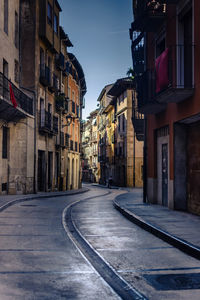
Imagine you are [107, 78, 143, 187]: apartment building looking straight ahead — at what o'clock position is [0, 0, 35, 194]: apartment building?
[0, 0, 35, 194]: apartment building is roughly at 11 o'clock from [107, 78, 143, 187]: apartment building.

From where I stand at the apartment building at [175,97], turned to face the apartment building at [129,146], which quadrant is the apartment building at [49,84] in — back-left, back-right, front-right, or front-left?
front-left

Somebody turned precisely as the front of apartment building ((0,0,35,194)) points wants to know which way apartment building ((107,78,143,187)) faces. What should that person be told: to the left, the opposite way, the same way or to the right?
to the right

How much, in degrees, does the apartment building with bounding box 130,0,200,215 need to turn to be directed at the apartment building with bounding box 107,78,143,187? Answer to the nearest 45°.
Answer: approximately 135° to its right

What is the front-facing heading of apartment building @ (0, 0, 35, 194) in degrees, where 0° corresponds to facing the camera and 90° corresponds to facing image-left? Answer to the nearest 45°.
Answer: approximately 315°

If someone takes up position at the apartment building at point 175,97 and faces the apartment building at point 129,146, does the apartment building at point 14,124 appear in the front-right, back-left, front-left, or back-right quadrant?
front-left

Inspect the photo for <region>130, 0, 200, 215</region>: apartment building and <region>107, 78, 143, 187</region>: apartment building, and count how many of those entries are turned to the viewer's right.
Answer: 0

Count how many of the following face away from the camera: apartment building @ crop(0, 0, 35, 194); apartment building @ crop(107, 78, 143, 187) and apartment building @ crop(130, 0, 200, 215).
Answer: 0

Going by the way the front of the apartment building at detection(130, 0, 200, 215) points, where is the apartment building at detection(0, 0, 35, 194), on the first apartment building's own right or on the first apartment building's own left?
on the first apartment building's own right

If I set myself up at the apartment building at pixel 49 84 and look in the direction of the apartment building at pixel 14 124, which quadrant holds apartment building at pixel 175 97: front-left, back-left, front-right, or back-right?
front-left

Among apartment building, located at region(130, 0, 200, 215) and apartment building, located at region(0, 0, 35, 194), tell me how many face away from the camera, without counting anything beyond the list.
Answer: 0
